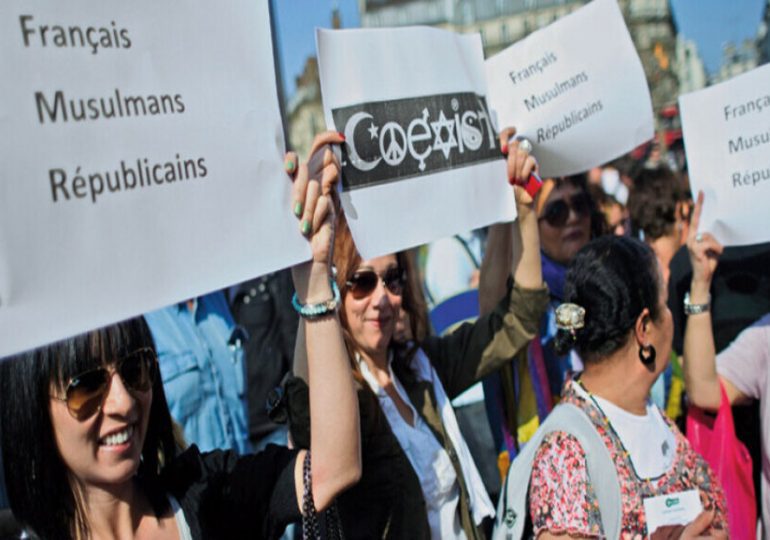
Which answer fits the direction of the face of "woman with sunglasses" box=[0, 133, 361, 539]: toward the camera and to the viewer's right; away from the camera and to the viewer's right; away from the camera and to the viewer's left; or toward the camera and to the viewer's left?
toward the camera and to the viewer's right

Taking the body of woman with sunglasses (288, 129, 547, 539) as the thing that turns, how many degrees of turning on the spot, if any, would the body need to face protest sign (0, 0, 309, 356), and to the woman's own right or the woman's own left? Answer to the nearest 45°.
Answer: approximately 45° to the woman's own right

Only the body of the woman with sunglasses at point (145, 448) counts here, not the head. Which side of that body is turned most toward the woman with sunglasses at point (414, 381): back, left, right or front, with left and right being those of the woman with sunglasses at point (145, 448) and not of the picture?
left

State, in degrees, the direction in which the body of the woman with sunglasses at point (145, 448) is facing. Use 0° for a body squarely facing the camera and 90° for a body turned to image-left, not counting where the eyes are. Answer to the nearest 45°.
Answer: approximately 315°

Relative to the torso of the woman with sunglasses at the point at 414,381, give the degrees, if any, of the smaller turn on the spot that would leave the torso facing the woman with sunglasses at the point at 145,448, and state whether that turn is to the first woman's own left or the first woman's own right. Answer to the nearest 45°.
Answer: approximately 45° to the first woman's own right
